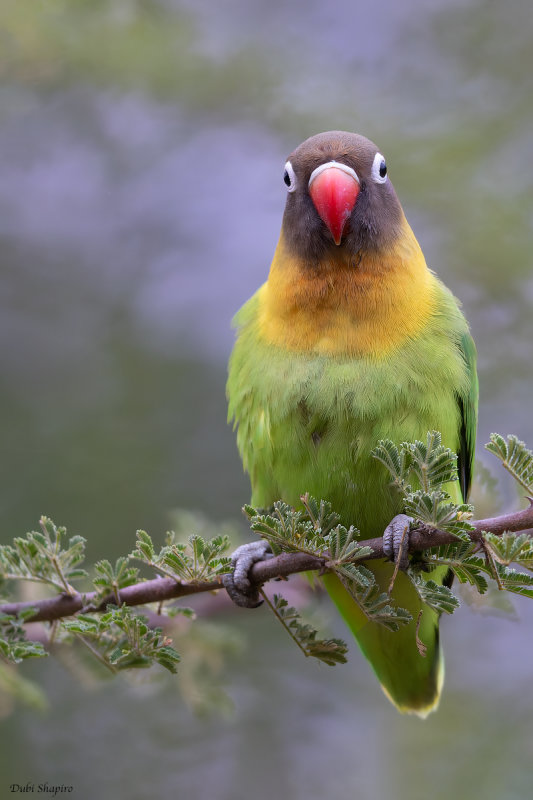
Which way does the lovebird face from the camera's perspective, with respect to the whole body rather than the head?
toward the camera
